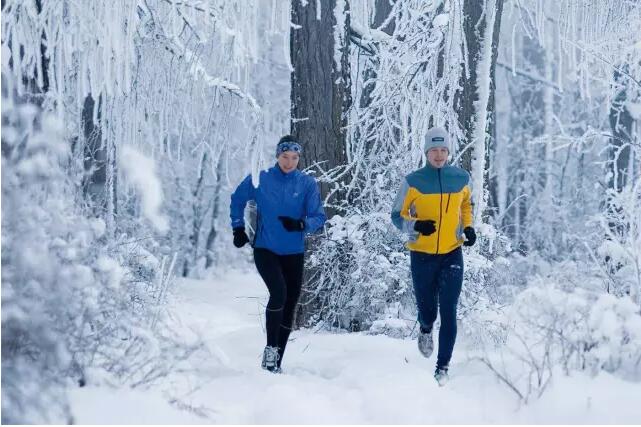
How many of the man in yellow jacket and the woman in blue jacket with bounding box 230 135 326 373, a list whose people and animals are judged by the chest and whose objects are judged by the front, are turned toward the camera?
2

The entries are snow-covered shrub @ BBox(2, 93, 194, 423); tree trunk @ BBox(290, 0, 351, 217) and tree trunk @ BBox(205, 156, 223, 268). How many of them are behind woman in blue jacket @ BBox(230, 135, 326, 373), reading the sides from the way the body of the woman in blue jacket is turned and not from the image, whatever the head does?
2

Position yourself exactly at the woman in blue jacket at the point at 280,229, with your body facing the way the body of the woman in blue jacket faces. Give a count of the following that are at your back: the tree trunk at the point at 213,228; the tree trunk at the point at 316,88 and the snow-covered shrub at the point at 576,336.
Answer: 2

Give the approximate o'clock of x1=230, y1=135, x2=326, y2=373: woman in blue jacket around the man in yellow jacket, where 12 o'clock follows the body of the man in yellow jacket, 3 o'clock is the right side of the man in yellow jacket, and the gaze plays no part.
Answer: The woman in blue jacket is roughly at 3 o'clock from the man in yellow jacket.

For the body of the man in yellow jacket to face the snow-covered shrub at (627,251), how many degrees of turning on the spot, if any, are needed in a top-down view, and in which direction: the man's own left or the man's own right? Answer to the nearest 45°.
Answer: approximately 90° to the man's own left

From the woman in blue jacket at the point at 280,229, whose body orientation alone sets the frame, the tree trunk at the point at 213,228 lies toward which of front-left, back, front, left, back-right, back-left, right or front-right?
back

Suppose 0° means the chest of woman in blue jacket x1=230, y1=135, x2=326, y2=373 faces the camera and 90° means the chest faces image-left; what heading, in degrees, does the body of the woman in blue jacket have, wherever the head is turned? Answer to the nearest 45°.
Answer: approximately 0°

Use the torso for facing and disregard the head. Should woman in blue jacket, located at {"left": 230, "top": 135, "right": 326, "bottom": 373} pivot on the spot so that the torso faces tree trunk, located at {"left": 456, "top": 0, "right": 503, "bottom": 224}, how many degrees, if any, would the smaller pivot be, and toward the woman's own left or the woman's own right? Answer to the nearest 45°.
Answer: approximately 135° to the woman's own left
